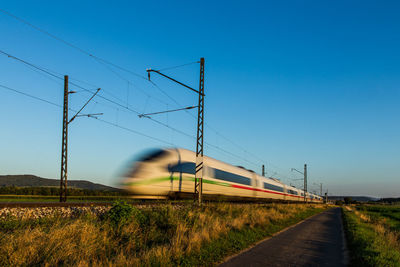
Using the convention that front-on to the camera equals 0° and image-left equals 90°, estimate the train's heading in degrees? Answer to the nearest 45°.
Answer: approximately 45°
